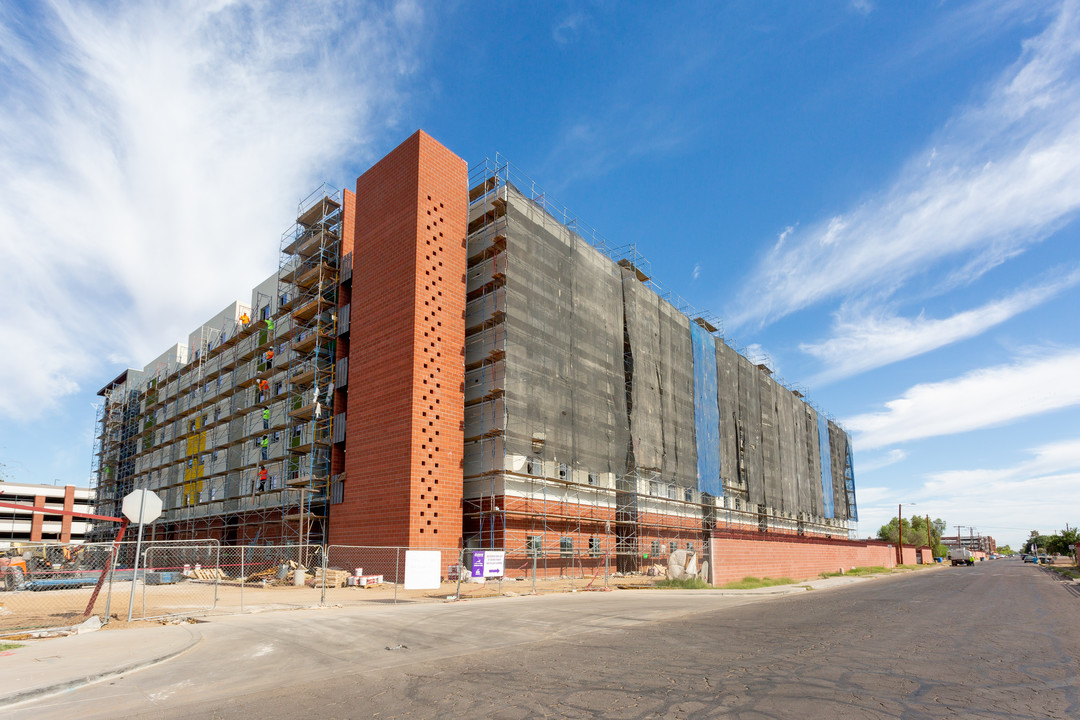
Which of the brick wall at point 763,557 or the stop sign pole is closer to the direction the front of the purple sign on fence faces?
the stop sign pole

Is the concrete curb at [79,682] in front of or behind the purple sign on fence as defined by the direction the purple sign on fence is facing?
in front

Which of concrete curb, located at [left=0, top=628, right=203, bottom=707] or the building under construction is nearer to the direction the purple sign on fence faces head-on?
the concrete curb

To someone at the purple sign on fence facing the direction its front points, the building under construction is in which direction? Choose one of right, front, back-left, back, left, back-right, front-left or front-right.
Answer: back

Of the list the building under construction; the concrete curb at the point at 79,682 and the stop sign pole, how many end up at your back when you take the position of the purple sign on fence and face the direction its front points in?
1

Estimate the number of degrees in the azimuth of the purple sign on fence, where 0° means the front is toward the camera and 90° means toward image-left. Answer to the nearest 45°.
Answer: approximately 0°

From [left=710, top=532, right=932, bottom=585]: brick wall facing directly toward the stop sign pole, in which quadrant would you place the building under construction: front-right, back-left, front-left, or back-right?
front-right

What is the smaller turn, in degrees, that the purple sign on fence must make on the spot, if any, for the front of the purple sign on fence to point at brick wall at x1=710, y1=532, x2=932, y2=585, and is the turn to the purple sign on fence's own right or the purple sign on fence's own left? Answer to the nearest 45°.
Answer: approximately 135° to the purple sign on fence's own left
